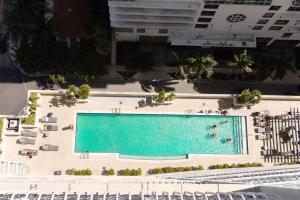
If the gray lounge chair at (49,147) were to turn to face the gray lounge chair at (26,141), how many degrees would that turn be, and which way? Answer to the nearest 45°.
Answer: approximately 180°

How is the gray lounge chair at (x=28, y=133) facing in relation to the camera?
to the viewer's right

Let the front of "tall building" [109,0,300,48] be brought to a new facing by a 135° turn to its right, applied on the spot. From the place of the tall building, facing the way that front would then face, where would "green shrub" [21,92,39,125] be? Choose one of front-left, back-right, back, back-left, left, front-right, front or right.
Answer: front-left

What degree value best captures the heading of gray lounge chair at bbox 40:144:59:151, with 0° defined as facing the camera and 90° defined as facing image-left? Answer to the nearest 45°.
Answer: approximately 270°

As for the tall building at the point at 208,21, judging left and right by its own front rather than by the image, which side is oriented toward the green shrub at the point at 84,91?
right

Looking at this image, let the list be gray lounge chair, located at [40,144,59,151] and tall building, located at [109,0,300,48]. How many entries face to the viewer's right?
1

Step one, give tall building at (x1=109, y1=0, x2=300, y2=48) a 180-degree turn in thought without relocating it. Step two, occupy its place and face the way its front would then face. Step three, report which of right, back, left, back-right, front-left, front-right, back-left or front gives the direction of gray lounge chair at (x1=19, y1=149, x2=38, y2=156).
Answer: left

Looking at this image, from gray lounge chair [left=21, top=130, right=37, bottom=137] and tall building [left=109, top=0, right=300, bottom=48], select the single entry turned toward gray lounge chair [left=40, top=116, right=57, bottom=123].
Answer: gray lounge chair [left=21, top=130, right=37, bottom=137]
